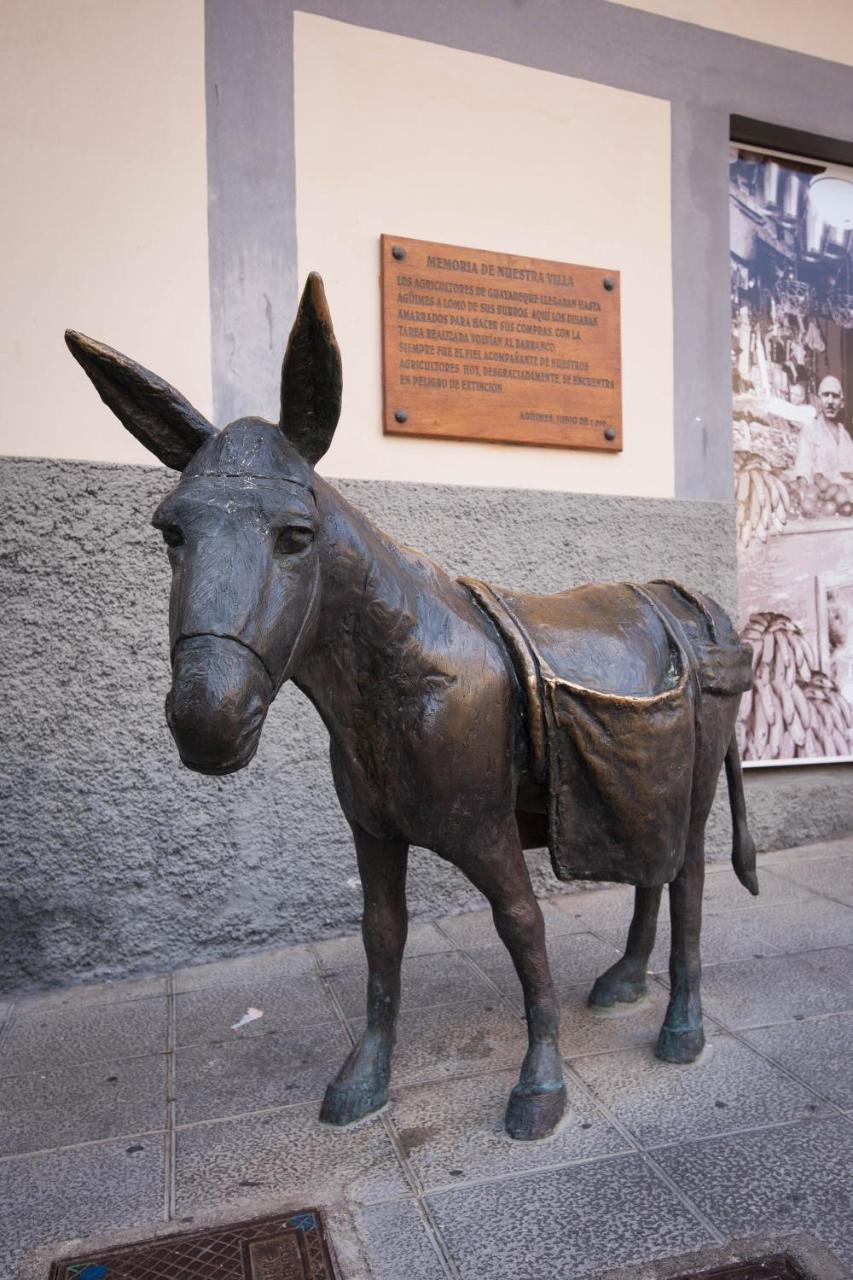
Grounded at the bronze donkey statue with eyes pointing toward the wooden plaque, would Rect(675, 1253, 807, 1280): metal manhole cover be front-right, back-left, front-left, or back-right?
back-right

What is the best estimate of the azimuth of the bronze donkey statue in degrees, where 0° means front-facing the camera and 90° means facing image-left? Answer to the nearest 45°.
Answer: approximately 45°

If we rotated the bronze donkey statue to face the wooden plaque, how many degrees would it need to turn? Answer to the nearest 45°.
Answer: approximately 135° to its right

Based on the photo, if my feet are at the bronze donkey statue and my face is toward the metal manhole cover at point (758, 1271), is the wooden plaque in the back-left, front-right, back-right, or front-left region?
back-left
